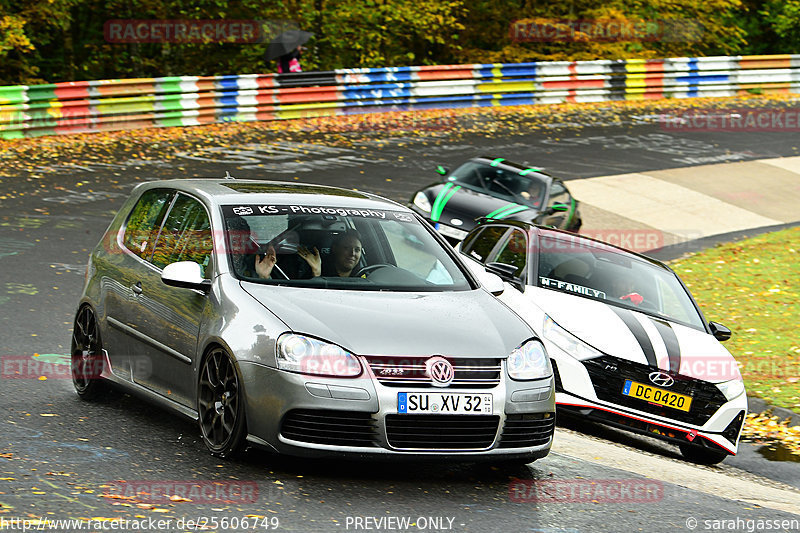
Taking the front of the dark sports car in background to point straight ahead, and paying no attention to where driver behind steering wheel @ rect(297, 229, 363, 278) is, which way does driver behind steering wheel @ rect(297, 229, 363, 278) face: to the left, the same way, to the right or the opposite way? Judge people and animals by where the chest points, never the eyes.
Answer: to the left

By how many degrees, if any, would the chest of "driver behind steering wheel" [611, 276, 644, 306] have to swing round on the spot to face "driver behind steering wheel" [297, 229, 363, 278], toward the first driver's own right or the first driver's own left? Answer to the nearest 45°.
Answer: approximately 90° to the first driver's own right

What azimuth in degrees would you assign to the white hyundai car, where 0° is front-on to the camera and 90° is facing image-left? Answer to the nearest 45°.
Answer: approximately 315°

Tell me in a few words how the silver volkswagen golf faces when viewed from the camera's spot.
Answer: facing the viewer and to the right of the viewer

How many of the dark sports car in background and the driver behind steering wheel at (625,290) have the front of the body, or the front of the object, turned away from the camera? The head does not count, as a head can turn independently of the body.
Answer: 0

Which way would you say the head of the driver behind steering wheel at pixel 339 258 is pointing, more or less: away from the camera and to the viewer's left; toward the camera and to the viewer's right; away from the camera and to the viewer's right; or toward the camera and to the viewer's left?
toward the camera and to the viewer's right

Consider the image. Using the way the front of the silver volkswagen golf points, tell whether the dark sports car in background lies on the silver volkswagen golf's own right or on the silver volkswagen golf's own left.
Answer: on the silver volkswagen golf's own left

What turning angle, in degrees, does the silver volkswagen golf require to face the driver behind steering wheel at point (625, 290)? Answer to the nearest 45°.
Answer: approximately 90° to its left

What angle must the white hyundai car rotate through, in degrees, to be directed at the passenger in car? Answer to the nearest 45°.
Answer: approximately 90° to its right

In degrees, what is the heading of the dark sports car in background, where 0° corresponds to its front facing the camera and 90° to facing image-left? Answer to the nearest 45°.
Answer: approximately 45°

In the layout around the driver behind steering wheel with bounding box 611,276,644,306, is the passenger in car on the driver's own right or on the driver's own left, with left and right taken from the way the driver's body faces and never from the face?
on the driver's own right

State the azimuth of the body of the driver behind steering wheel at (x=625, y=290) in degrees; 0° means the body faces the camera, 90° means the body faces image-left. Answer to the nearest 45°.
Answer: approximately 315°

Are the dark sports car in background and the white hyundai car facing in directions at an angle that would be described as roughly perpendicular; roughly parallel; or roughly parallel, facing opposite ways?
roughly perpendicular
